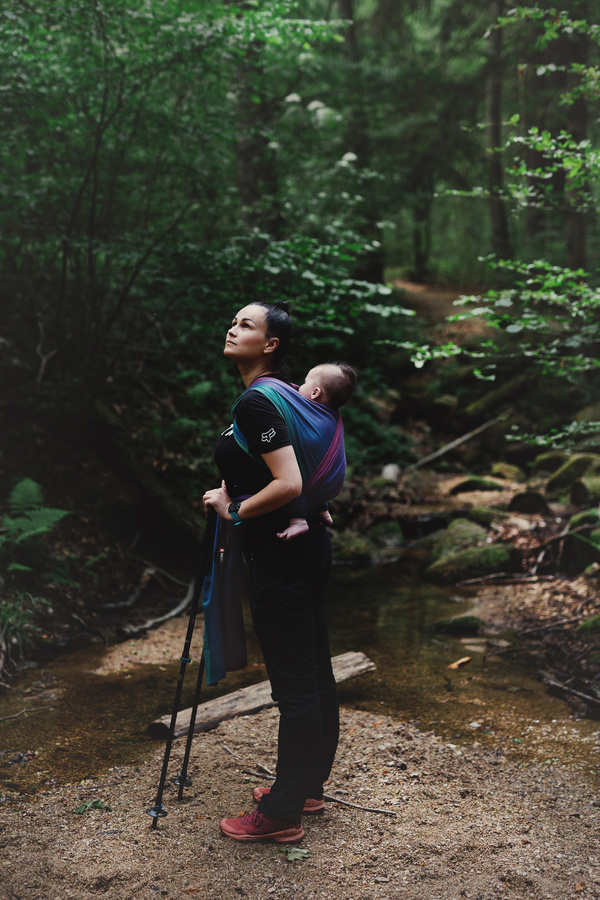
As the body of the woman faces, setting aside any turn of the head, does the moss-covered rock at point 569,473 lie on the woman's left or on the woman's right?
on the woman's right

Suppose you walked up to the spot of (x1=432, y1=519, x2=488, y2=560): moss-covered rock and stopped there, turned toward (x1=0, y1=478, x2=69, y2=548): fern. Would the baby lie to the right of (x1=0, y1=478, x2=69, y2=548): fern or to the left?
left

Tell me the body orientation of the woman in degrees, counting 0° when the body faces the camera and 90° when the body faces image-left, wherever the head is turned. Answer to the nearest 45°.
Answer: approximately 90°

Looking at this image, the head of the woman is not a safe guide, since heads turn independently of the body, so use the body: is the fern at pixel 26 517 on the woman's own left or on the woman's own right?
on the woman's own right
